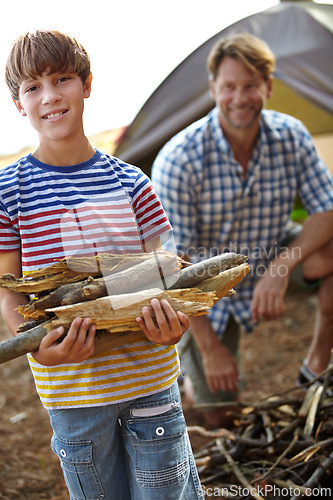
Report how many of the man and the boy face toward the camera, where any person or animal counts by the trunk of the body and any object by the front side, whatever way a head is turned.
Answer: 2

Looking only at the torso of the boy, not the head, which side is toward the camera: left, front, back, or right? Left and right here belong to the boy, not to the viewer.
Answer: front

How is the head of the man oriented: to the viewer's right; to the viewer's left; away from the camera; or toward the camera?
toward the camera

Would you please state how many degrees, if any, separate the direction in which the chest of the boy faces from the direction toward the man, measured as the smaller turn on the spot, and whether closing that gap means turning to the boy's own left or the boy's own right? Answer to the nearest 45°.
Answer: approximately 135° to the boy's own left

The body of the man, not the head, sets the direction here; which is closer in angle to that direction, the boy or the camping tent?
the boy

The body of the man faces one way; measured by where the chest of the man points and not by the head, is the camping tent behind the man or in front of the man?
behind

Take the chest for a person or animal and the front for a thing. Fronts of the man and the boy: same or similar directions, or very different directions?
same or similar directions

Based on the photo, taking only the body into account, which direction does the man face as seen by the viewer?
toward the camera

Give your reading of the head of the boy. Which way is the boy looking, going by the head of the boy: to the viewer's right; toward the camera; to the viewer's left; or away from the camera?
toward the camera

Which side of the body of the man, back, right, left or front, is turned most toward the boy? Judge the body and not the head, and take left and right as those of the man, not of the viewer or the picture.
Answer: front
